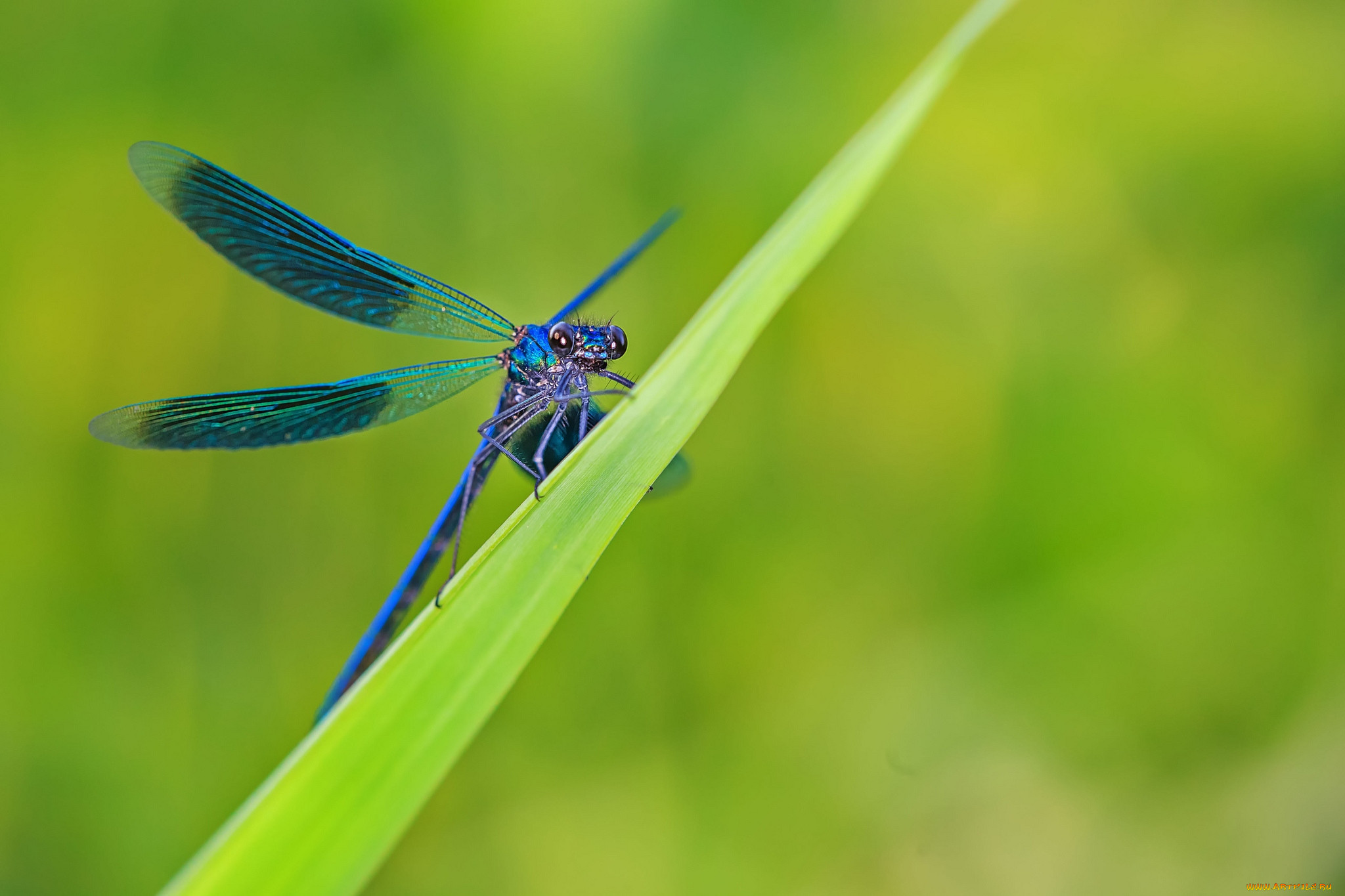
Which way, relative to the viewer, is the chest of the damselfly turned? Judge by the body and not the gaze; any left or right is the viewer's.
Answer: facing the viewer and to the right of the viewer
